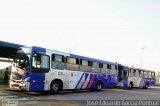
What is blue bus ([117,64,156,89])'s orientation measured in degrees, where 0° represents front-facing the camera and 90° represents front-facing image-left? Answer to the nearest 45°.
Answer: approximately 45°

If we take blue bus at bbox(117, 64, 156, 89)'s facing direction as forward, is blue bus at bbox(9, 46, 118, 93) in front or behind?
in front

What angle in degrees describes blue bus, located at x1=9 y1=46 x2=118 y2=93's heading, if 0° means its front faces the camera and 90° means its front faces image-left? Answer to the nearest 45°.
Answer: approximately 45°

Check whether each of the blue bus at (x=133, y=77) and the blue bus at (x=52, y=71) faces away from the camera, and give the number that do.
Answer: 0

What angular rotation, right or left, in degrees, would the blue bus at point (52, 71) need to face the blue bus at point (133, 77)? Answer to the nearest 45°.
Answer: approximately 180°
